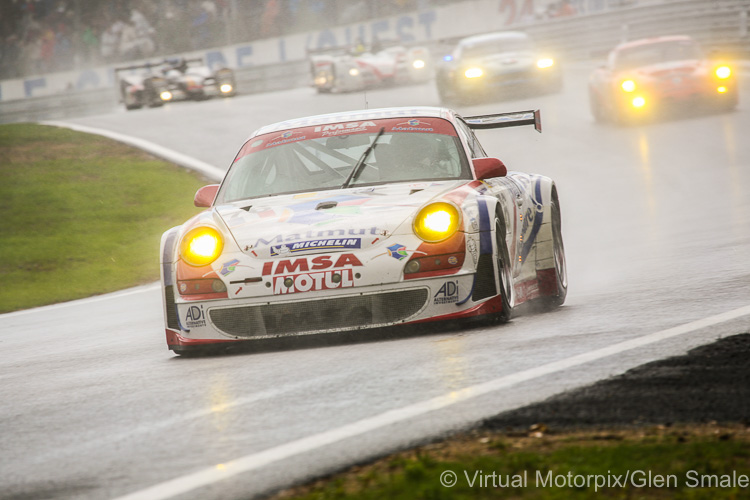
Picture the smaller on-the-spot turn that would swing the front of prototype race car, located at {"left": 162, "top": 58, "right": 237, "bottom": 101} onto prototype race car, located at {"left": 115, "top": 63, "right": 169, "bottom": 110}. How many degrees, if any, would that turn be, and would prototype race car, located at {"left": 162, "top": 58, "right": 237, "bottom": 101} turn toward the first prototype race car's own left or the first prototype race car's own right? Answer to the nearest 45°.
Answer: approximately 135° to the first prototype race car's own right

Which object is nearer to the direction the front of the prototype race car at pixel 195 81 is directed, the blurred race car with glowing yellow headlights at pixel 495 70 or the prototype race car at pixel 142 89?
the blurred race car with glowing yellow headlights

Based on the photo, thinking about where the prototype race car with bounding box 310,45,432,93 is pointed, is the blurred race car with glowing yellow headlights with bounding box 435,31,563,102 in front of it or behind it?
in front

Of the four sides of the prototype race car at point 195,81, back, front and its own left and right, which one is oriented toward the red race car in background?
front

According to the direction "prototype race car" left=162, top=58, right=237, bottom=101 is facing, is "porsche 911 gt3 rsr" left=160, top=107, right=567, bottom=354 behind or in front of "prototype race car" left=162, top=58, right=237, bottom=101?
in front

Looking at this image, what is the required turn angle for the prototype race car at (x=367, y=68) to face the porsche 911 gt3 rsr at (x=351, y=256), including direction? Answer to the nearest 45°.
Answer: approximately 45° to its right

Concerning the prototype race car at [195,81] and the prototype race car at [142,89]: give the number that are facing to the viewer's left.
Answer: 0

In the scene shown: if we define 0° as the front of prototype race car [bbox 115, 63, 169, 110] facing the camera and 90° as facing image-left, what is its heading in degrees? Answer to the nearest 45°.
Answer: approximately 315°
